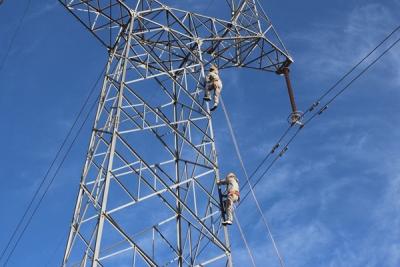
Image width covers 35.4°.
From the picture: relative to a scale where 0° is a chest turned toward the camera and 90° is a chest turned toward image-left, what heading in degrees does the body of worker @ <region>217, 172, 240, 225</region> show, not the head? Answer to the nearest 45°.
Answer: approximately 90°
